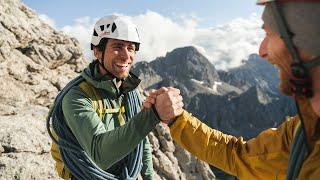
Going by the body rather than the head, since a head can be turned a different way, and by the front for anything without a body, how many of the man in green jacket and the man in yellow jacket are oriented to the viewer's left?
1

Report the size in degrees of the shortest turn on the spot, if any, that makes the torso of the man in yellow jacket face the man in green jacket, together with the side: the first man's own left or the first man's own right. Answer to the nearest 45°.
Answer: approximately 45° to the first man's own right

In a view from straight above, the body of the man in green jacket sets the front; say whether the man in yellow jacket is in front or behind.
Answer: in front

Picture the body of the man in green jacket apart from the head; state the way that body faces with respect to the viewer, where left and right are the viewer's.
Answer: facing the viewer and to the right of the viewer

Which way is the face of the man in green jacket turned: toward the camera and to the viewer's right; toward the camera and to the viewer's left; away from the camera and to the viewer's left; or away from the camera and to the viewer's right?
toward the camera and to the viewer's right

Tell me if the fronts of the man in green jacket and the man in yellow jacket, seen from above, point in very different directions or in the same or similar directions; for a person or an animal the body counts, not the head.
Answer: very different directions

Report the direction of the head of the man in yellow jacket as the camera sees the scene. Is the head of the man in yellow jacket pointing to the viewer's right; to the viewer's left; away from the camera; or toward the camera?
to the viewer's left

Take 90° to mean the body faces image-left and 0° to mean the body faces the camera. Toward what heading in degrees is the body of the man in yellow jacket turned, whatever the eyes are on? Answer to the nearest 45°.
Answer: approximately 90°
